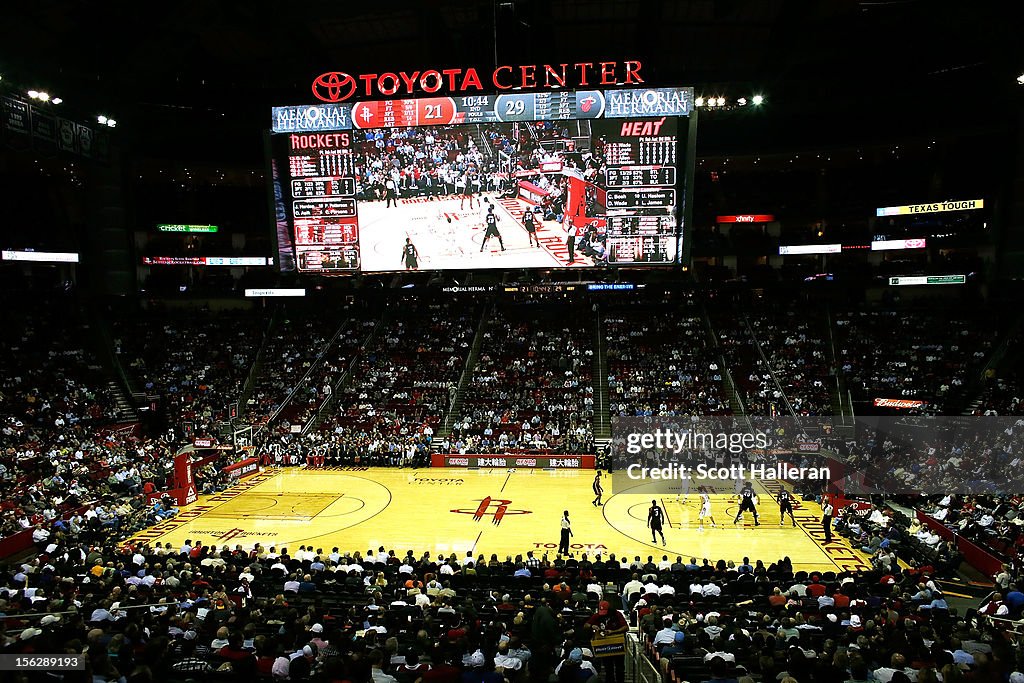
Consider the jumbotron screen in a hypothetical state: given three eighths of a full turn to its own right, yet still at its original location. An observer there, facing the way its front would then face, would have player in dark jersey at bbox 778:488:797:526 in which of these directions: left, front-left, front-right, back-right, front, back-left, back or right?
back

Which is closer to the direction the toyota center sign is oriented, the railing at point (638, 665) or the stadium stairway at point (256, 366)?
the railing

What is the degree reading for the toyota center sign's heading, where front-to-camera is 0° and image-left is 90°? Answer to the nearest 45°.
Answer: approximately 0°

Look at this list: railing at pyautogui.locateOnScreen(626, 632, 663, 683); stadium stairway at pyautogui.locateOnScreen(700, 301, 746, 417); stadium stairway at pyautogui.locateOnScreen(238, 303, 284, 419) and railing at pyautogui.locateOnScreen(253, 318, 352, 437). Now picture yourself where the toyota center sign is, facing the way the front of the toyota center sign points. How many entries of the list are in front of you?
1

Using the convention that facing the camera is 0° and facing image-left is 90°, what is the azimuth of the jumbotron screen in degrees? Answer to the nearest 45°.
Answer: approximately 0°

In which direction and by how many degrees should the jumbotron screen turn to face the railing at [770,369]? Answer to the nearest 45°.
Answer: approximately 135° to its left

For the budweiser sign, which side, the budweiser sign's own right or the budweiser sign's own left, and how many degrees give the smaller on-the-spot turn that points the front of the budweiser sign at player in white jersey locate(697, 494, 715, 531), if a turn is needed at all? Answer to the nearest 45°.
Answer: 0° — it already faces them
